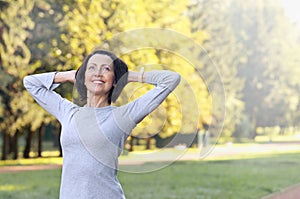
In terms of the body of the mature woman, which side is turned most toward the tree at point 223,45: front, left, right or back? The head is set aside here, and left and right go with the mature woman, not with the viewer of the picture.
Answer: back

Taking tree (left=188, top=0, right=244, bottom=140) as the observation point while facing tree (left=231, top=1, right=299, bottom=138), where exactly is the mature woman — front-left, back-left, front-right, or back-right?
back-right

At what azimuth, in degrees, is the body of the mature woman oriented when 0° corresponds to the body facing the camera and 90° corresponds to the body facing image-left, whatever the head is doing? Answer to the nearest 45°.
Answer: approximately 0°

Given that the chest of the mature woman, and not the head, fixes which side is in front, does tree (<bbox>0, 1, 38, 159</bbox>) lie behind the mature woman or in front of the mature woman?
behind

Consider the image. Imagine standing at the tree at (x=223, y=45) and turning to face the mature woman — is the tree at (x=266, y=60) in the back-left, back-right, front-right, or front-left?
back-left

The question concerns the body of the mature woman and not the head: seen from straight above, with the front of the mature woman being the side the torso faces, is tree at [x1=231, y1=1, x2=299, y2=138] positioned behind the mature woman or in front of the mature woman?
behind
